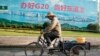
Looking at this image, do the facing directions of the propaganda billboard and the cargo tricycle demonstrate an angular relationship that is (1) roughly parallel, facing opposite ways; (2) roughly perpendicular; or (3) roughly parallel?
roughly perpendicular

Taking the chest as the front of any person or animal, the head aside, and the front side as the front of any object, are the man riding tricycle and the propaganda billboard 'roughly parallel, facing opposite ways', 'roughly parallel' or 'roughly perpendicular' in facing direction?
roughly perpendicular

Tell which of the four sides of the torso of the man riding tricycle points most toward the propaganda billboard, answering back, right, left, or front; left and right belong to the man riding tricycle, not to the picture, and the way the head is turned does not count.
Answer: right

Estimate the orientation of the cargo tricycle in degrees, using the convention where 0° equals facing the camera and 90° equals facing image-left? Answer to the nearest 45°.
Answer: approximately 90°

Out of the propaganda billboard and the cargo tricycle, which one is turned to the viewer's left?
the cargo tricycle

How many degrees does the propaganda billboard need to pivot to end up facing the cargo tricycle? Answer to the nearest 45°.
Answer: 0° — it already faces it

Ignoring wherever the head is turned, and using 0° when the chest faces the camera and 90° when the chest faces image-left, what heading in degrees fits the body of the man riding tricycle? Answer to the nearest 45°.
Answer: approximately 90°

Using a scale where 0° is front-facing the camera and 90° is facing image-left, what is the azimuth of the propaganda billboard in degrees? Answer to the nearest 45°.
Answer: approximately 0°

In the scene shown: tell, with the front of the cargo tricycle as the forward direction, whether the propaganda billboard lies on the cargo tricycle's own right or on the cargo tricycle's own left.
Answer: on the cargo tricycle's own right
